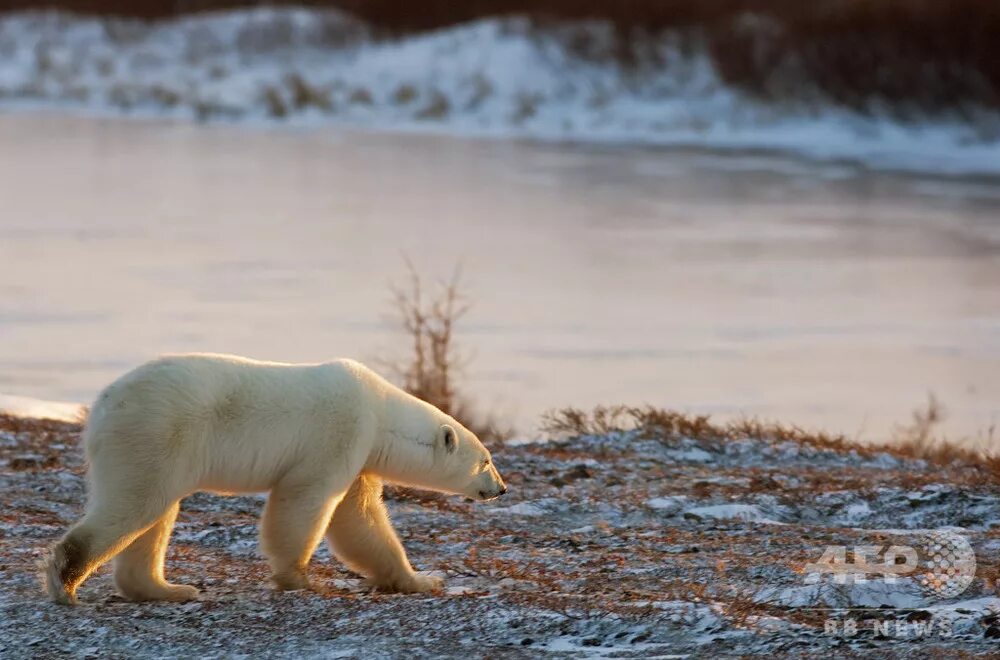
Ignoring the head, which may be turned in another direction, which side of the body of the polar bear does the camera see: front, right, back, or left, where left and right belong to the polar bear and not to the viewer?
right

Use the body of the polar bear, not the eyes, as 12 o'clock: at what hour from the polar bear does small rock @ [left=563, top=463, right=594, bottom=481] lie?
The small rock is roughly at 10 o'clock from the polar bear.
